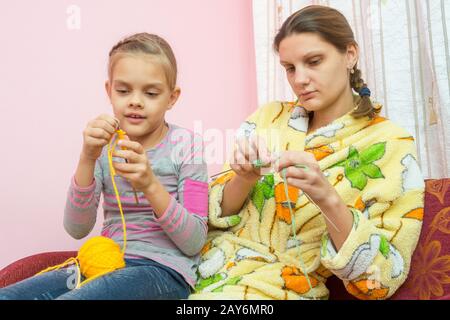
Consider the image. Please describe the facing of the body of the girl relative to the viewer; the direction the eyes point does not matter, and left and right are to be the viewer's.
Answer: facing the viewer and to the left of the viewer

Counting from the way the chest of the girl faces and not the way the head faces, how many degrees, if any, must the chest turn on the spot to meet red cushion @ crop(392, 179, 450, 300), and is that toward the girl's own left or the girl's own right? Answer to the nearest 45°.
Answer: approximately 135° to the girl's own left

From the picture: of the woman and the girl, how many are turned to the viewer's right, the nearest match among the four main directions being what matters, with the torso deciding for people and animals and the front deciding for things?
0

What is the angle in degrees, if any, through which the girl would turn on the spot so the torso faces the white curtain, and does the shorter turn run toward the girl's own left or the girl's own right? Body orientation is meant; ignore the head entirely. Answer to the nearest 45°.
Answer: approximately 135° to the girl's own left

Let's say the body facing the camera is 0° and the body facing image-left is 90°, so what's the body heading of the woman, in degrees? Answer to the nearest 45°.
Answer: approximately 45°
